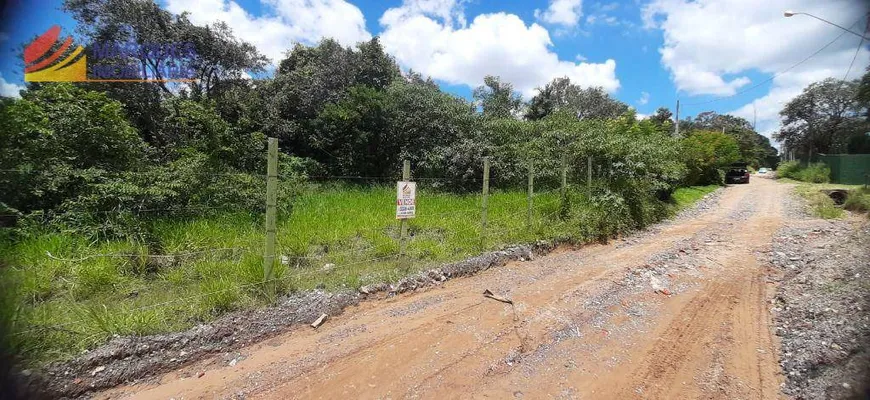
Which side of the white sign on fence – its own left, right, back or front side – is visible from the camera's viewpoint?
front

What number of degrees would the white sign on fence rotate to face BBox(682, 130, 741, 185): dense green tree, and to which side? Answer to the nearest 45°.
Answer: approximately 135° to its left

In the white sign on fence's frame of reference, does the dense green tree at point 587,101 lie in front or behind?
behind

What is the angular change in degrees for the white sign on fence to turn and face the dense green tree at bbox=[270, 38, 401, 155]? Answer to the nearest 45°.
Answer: approximately 180°

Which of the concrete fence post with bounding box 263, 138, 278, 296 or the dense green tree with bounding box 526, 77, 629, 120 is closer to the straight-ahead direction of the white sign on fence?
the concrete fence post

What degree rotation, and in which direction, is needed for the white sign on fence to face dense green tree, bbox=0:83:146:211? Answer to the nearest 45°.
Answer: approximately 90° to its right

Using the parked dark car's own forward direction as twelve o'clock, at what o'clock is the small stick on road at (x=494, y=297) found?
The small stick on road is roughly at 6 o'clock from the parked dark car.
